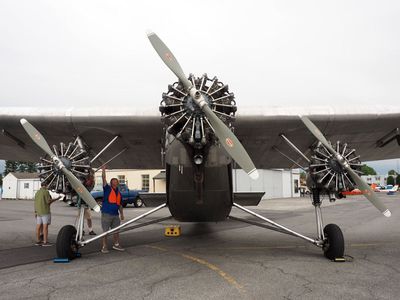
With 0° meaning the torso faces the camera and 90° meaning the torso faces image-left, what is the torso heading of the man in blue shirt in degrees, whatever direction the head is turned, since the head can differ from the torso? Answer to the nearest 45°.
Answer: approximately 315°

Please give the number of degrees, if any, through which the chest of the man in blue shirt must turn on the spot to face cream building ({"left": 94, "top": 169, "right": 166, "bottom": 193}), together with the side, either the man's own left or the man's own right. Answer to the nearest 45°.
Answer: approximately 135° to the man's own left

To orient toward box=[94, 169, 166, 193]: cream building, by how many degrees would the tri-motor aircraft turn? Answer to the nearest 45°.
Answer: approximately 180°
